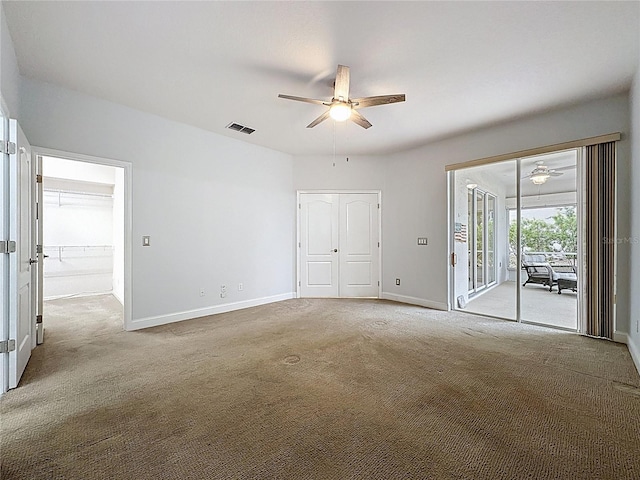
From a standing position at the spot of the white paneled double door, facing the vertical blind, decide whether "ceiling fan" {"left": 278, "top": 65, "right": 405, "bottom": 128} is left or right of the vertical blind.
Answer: right

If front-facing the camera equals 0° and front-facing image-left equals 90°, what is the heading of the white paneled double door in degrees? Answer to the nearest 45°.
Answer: approximately 0°

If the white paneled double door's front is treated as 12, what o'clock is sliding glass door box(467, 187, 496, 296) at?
The sliding glass door is roughly at 9 o'clock from the white paneled double door.

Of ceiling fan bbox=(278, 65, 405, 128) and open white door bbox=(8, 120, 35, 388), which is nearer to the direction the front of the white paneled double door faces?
the ceiling fan

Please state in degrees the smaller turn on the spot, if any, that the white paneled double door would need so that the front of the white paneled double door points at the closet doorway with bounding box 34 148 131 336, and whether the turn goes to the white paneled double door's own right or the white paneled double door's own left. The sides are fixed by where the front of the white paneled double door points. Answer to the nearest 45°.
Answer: approximately 90° to the white paneled double door's own right

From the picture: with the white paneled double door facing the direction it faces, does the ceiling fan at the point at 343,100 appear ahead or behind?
ahead
